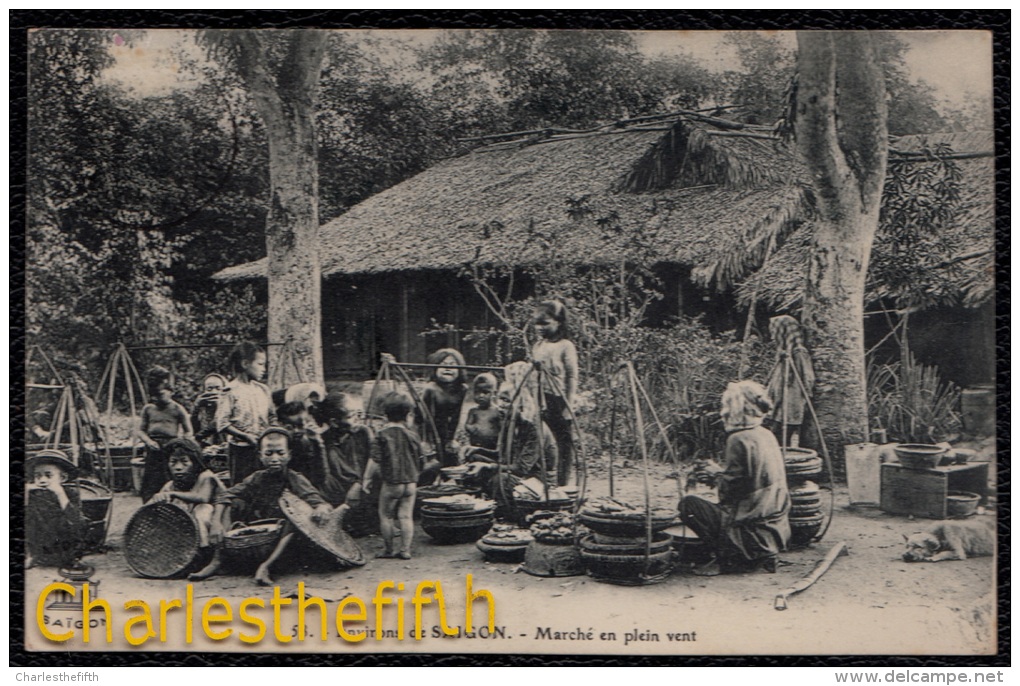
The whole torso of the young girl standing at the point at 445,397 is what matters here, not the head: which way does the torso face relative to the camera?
toward the camera

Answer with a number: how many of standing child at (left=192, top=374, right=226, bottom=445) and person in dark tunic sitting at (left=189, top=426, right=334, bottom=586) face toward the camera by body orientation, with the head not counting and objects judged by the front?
2

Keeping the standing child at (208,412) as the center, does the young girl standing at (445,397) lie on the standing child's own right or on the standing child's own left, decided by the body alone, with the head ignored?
on the standing child's own left

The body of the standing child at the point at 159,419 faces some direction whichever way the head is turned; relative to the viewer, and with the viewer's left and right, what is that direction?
facing the viewer and to the right of the viewer

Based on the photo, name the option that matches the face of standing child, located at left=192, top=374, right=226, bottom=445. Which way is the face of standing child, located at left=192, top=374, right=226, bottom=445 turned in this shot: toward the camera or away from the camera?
toward the camera

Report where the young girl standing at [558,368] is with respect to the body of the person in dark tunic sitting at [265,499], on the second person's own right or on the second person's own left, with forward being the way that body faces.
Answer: on the second person's own left

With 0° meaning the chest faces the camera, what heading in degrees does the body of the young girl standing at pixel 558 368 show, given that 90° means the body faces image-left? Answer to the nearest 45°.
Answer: approximately 45°

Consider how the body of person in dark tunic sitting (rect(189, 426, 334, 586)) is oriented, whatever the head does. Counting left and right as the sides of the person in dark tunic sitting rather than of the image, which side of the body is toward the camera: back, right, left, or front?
front

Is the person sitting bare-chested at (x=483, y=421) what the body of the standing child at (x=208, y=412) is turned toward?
no

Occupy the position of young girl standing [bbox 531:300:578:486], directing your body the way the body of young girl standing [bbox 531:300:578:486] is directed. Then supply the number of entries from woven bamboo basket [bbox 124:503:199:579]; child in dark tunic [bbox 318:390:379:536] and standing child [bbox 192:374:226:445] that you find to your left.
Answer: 0

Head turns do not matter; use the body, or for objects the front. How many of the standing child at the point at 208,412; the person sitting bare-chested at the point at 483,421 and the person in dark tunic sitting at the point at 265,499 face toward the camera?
3

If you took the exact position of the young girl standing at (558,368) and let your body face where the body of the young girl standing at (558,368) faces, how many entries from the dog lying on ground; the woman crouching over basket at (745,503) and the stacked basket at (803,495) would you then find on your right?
0

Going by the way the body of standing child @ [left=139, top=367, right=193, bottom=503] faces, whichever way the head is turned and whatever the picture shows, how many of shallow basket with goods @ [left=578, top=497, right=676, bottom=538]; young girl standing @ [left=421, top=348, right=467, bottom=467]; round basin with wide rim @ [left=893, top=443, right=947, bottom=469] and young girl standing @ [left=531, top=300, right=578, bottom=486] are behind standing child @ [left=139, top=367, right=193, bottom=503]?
0

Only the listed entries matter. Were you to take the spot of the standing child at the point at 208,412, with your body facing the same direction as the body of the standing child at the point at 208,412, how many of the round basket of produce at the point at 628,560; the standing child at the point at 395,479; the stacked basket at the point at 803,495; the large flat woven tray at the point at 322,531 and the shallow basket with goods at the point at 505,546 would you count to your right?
0
